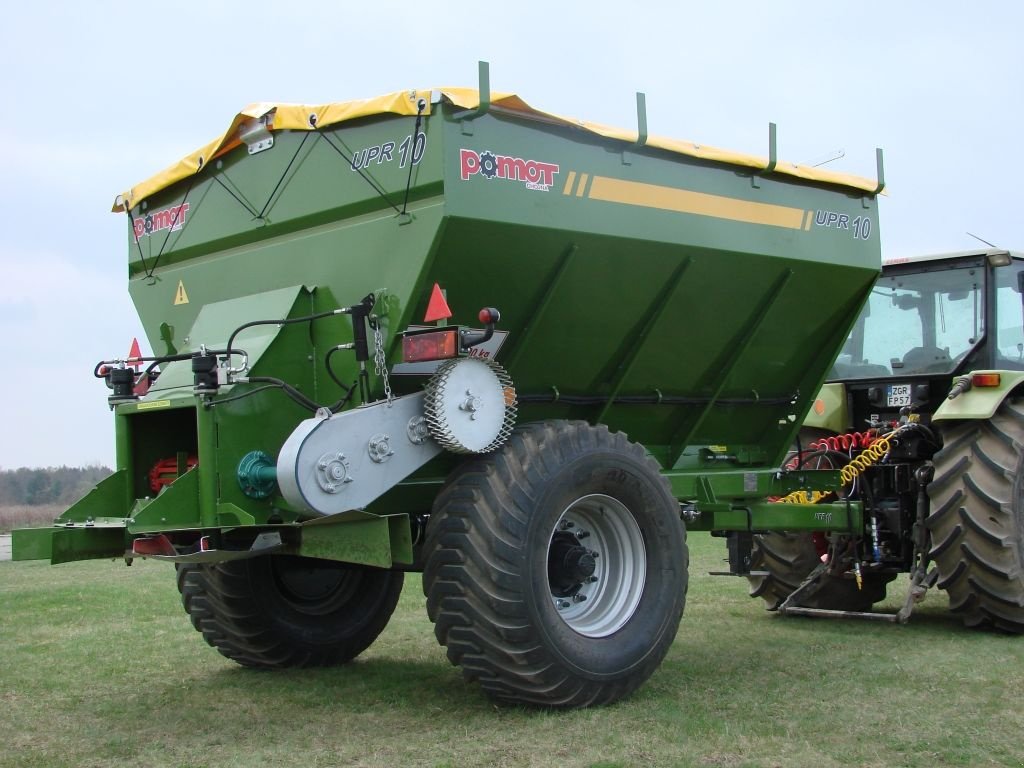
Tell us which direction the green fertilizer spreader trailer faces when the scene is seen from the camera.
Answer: facing away from the viewer and to the right of the viewer
